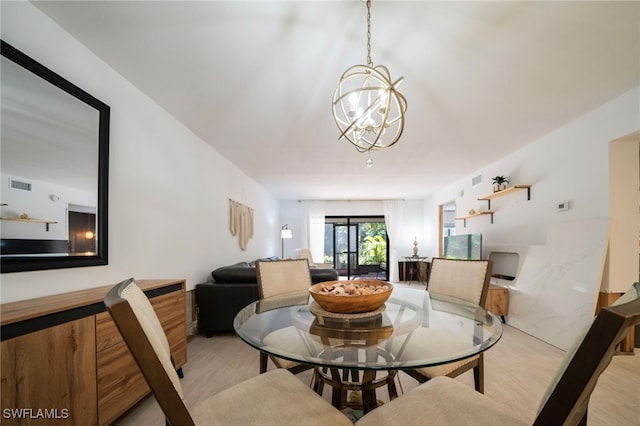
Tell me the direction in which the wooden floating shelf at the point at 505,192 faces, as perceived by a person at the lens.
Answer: facing the viewer and to the left of the viewer

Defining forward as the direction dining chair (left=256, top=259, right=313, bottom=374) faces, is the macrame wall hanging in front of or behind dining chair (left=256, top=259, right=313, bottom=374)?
behind

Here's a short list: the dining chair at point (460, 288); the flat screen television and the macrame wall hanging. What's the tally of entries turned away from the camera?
0

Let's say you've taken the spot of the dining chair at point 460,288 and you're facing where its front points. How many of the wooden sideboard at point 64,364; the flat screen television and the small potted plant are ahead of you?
1

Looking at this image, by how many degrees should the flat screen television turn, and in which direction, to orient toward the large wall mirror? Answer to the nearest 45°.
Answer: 0° — it already faces it

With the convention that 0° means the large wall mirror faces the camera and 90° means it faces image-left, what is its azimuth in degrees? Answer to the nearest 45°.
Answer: approximately 315°

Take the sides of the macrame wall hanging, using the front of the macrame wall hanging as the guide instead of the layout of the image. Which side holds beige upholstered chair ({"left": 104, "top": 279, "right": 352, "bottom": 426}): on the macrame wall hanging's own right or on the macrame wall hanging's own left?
on the macrame wall hanging's own right

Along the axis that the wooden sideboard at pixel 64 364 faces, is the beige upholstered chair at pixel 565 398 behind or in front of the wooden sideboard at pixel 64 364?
in front

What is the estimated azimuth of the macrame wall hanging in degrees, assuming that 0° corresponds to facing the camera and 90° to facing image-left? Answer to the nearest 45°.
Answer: approximately 315°

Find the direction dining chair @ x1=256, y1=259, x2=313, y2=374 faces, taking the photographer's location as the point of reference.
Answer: facing the viewer and to the right of the viewer

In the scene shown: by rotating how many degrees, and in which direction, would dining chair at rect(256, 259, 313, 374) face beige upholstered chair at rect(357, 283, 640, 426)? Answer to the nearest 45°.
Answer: approximately 45° to its right
